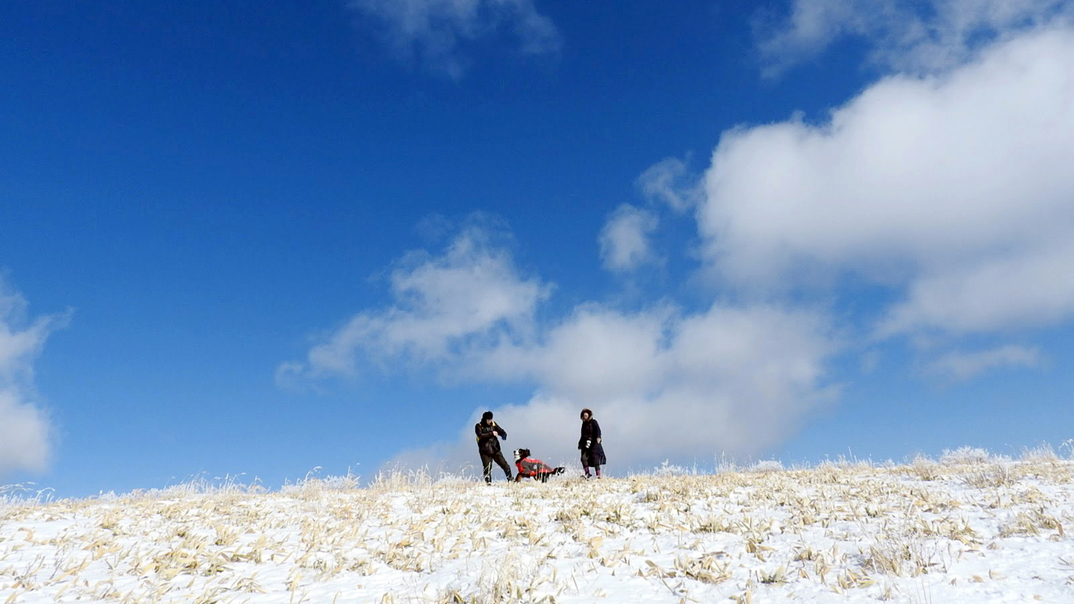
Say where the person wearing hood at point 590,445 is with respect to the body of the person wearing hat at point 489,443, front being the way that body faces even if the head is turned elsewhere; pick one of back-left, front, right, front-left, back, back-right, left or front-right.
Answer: front-left

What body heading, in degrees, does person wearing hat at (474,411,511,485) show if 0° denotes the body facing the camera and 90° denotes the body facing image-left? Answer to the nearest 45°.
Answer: approximately 315°
